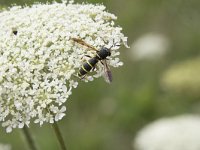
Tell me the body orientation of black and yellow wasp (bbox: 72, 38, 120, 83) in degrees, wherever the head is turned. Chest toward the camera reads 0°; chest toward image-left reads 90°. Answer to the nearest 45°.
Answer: approximately 225°
